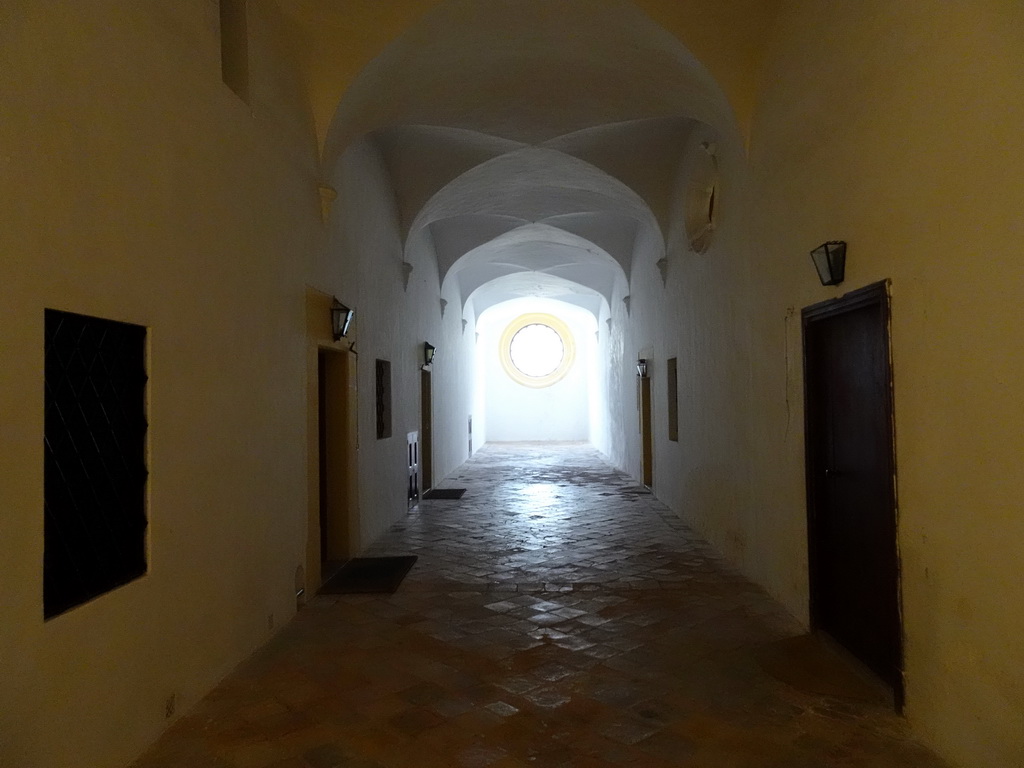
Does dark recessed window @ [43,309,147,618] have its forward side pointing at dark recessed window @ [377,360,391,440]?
no

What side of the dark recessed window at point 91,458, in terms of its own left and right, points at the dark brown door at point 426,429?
left

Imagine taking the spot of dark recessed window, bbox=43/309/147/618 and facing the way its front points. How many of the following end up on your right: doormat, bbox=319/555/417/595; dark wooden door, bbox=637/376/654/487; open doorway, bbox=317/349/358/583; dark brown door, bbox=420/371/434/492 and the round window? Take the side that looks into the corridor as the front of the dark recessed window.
0

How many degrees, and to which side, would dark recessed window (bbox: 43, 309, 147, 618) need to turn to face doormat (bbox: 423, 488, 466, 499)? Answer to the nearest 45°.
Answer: approximately 90° to its left

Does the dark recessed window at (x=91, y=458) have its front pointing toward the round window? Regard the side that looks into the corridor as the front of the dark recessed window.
no

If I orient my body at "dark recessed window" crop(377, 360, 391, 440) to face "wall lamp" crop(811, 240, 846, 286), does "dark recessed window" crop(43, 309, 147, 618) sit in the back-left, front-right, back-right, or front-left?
front-right

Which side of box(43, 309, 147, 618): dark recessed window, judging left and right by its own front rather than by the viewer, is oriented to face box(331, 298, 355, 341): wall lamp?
left

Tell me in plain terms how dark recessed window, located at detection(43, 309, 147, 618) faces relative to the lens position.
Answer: facing the viewer and to the right of the viewer

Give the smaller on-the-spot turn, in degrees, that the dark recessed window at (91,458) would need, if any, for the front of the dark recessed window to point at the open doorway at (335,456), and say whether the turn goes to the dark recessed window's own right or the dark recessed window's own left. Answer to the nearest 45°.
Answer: approximately 90° to the dark recessed window's own left

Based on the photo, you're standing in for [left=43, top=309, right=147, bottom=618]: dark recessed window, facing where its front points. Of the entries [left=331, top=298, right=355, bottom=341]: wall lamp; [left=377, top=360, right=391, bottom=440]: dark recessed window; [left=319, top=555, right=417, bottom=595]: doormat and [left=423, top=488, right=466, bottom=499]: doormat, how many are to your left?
4

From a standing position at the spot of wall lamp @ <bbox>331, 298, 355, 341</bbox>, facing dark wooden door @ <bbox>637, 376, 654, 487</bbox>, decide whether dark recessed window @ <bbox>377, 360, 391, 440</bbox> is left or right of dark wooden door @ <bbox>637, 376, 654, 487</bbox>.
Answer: left
